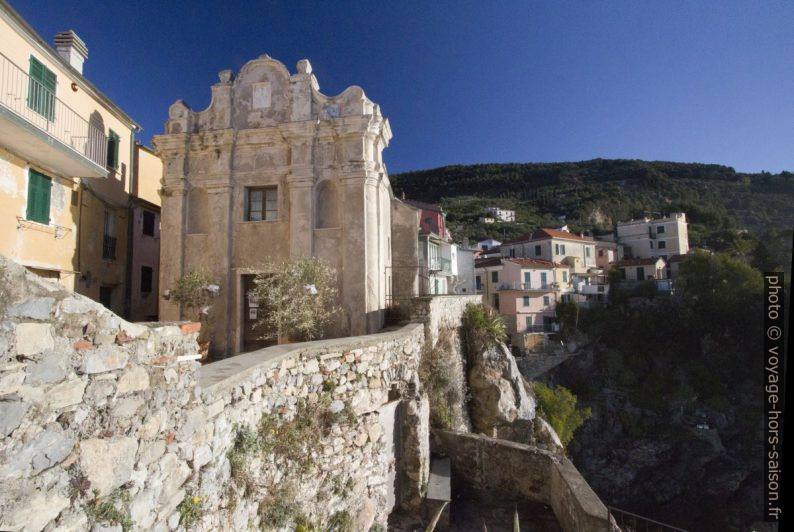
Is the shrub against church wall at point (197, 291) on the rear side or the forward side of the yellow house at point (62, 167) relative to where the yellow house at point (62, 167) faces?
on the forward side

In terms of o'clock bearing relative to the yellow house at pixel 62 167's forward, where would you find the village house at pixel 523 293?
The village house is roughly at 10 o'clock from the yellow house.

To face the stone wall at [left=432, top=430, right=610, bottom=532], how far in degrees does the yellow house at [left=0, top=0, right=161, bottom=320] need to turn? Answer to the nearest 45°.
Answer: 0° — it already faces it

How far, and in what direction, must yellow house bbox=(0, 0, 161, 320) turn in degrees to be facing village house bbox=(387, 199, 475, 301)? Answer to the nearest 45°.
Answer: approximately 45° to its left

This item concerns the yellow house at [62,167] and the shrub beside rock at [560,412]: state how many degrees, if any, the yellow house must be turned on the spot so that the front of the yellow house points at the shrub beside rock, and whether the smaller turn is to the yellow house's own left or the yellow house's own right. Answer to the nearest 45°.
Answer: approximately 45° to the yellow house's own left

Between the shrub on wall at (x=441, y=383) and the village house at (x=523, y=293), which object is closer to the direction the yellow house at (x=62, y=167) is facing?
the shrub on wall

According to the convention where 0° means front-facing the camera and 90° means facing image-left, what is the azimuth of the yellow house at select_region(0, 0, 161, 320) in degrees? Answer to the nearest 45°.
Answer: approximately 315°

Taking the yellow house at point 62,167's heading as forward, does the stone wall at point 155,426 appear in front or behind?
in front

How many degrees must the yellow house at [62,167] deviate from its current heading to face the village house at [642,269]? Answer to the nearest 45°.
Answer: approximately 45° to its left

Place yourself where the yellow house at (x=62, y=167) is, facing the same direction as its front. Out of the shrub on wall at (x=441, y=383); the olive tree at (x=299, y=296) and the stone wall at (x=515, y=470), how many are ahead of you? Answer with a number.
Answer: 3
